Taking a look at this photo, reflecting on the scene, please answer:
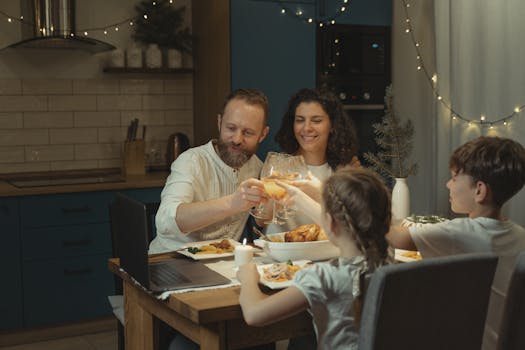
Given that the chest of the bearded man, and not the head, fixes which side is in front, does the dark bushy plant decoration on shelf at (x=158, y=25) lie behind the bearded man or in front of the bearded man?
behind

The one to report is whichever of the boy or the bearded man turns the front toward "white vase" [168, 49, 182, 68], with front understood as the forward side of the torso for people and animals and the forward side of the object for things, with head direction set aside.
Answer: the boy

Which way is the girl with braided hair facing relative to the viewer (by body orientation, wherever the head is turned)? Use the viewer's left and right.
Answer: facing away from the viewer and to the left of the viewer

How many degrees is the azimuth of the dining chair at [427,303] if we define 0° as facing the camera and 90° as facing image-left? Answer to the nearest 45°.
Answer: approximately 135°

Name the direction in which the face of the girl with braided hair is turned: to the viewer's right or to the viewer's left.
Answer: to the viewer's left

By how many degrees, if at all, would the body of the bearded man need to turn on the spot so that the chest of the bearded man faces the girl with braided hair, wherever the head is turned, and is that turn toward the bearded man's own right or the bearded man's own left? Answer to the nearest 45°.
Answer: approximately 45° to the bearded man's own right

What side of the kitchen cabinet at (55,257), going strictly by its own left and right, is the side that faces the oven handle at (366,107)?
left

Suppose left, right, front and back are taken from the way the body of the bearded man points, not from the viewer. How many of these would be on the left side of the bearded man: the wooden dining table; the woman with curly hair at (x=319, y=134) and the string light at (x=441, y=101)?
2

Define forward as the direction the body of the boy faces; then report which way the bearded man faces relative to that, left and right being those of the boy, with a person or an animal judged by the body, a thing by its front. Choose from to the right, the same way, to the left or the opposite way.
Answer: the opposite way
